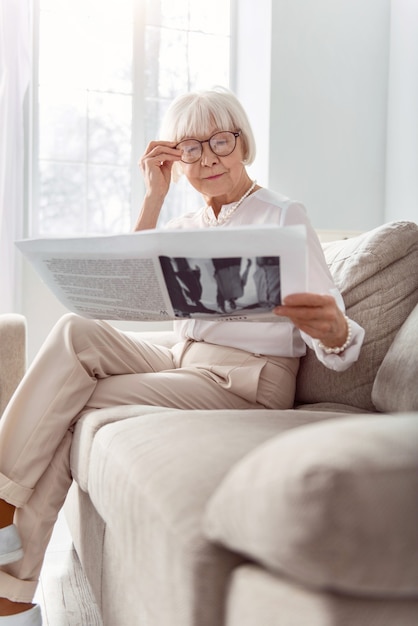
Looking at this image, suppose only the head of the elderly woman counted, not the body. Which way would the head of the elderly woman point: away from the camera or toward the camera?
toward the camera

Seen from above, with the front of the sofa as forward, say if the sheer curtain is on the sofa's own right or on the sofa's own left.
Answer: on the sofa's own right

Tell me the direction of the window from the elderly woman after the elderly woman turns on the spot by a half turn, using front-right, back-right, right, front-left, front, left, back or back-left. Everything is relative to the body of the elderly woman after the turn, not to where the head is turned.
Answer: front-left

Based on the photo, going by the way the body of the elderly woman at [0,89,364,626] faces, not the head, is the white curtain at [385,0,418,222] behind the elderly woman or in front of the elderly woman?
behind

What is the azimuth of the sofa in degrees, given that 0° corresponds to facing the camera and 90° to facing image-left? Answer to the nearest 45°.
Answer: approximately 45°

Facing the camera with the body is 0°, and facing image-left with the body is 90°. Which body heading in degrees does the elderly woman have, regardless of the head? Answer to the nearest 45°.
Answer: approximately 45°
